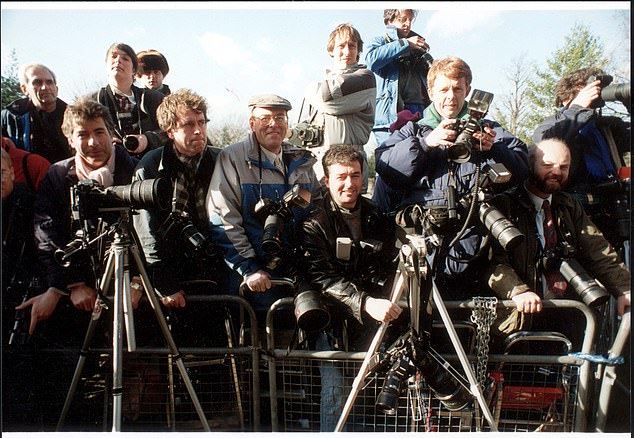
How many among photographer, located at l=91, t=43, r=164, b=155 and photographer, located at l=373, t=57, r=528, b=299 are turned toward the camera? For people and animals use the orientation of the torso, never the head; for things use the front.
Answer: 2

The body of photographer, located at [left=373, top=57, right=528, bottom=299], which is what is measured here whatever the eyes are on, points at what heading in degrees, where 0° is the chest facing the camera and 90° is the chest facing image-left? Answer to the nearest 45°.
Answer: approximately 0°

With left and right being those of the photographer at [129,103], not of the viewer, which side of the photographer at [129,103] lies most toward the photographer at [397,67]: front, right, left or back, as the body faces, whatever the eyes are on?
left

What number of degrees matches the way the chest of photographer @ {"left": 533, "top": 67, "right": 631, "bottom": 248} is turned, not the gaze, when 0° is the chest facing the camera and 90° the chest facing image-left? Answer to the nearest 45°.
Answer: approximately 315°

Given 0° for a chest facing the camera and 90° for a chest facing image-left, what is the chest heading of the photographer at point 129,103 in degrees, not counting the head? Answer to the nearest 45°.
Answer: approximately 0°

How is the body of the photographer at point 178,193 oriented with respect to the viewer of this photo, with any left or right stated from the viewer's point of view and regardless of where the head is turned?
facing the viewer and to the right of the viewer
